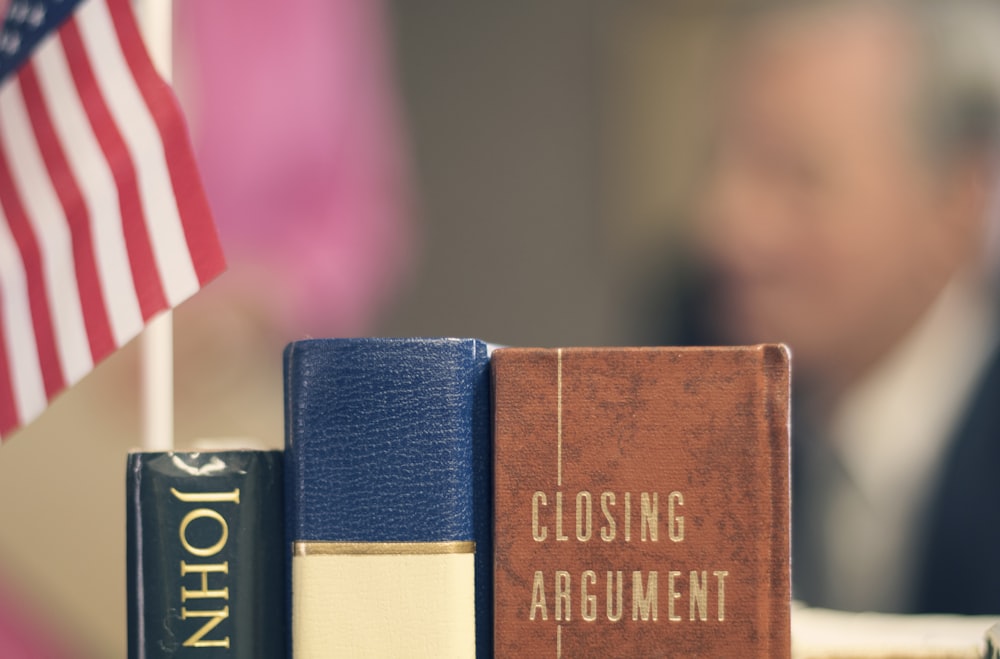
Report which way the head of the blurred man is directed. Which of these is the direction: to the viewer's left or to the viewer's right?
to the viewer's left

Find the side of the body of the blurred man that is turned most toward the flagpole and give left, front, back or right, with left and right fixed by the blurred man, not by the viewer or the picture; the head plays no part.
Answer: front

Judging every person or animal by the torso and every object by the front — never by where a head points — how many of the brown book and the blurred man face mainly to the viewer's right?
0

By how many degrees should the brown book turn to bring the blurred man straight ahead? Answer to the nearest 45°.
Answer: approximately 180°

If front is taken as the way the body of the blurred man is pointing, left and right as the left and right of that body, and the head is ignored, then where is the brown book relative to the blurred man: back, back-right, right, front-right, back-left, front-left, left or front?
front-left

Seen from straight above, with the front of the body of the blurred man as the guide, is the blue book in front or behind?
in front
